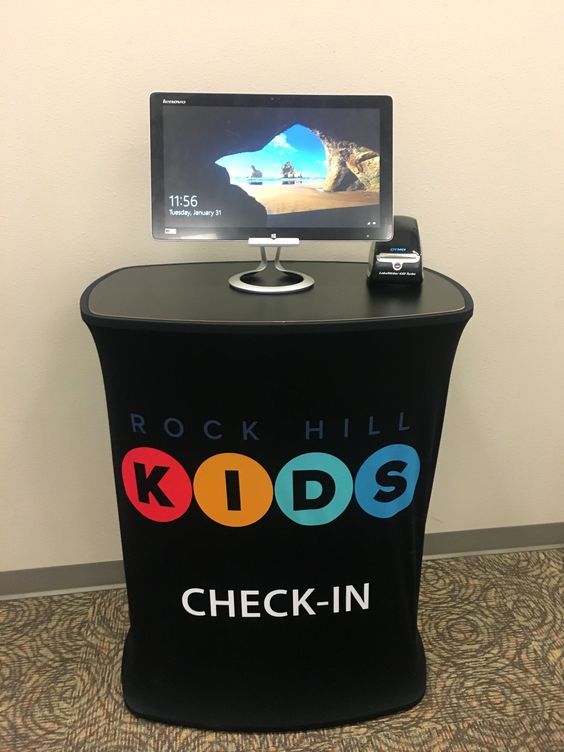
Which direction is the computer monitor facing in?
toward the camera
